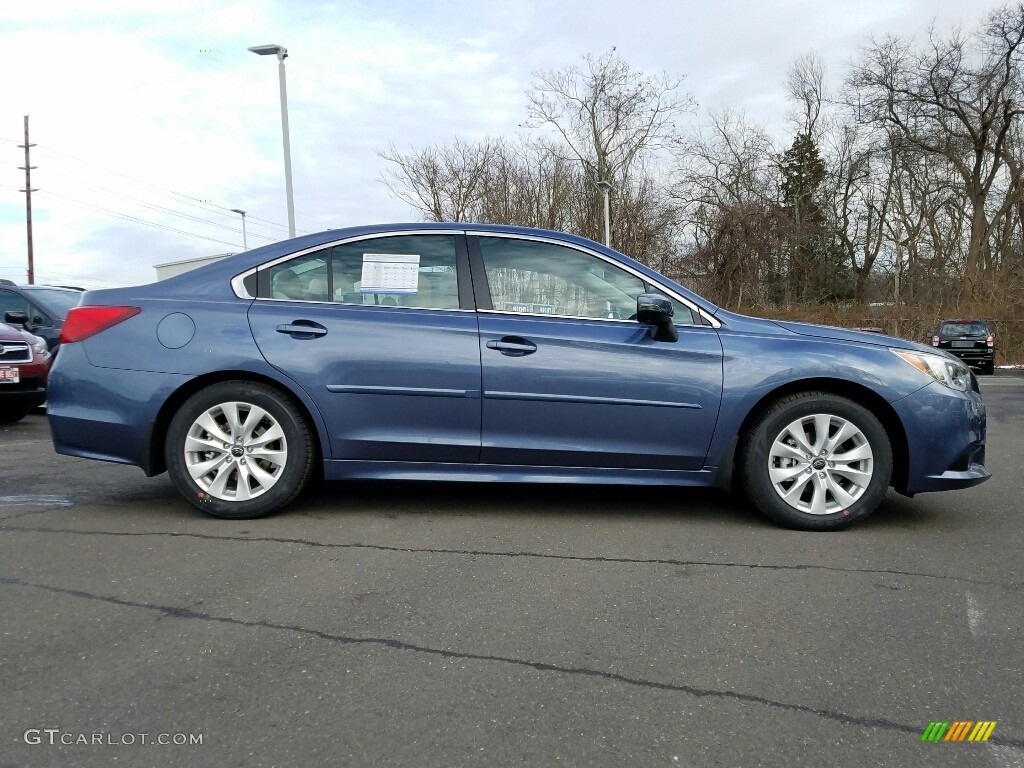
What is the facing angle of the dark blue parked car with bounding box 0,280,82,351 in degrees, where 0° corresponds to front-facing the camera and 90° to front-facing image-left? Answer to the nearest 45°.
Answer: approximately 315°

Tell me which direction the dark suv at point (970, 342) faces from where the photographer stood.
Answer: facing away from the viewer

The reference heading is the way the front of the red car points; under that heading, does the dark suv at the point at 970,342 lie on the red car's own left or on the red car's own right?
on the red car's own left

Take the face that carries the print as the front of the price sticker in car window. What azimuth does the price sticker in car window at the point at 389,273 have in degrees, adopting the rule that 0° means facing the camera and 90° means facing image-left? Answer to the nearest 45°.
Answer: approximately 0°

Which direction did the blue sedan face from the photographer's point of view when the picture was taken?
facing to the right of the viewer

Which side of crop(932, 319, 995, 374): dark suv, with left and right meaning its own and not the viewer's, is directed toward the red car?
back

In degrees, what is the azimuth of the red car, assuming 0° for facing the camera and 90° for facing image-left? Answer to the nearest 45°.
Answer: approximately 315°

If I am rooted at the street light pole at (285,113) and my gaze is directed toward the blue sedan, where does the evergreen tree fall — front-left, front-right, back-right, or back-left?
back-left

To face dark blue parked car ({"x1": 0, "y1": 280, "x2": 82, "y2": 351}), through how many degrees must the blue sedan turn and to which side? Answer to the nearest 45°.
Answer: approximately 135° to its left
